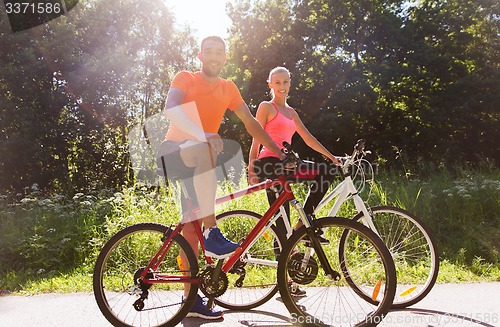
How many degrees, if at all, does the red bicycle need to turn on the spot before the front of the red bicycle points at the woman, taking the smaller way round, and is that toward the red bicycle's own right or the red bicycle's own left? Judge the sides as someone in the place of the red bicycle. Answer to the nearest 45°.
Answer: approximately 90° to the red bicycle's own left

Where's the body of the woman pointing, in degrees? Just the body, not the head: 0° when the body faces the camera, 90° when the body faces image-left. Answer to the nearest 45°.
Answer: approximately 315°

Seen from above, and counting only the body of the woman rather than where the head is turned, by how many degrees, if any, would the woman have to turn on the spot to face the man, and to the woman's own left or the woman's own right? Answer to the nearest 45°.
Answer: approximately 90° to the woman's own right

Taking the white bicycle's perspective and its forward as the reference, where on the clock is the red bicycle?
The red bicycle is roughly at 5 o'clock from the white bicycle.

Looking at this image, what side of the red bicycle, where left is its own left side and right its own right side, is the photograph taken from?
right

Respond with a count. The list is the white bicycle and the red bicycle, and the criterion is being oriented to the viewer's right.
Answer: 2

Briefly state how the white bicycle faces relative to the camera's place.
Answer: facing to the right of the viewer

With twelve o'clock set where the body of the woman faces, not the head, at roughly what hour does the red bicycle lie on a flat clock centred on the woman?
The red bicycle is roughly at 2 o'clock from the woman.
